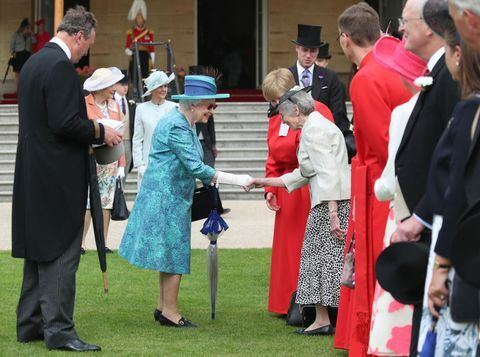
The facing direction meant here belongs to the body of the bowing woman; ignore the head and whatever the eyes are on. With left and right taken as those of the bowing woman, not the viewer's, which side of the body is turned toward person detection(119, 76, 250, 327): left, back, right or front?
front

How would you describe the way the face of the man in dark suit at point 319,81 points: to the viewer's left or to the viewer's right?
to the viewer's left

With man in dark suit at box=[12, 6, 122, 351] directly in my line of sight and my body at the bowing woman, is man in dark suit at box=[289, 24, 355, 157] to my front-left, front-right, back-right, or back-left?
back-right

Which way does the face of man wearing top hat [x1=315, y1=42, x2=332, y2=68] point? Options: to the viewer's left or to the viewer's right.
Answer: to the viewer's left

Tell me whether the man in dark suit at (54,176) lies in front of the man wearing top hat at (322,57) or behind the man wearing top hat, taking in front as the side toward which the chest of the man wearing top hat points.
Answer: in front

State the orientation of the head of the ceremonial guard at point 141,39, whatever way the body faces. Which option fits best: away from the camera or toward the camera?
toward the camera

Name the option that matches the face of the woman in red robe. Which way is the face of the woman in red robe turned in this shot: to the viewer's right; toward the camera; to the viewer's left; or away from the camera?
to the viewer's left

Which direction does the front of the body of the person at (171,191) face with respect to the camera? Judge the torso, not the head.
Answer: to the viewer's right

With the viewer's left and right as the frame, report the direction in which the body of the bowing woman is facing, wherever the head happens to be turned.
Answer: facing to the left of the viewer

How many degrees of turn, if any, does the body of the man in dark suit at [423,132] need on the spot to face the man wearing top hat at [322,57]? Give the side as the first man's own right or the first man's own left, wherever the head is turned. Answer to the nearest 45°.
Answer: approximately 90° to the first man's own right

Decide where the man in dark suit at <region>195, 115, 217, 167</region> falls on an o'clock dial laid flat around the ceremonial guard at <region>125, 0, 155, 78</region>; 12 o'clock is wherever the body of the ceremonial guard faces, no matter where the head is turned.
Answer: The man in dark suit is roughly at 12 o'clock from the ceremonial guard.

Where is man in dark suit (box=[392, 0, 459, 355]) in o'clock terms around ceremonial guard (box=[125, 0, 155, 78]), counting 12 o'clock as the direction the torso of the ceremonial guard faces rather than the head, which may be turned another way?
The man in dark suit is roughly at 12 o'clock from the ceremonial guard.

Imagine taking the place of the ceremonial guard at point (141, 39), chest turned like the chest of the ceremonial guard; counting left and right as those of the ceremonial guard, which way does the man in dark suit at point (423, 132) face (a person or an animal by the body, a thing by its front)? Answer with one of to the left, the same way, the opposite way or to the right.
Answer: to the right

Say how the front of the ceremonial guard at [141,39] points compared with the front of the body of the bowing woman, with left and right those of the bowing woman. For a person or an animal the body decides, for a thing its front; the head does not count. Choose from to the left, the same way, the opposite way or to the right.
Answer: to the left

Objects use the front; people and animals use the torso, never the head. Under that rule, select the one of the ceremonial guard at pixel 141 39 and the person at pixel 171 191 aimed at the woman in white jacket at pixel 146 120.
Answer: the ceremonial guard

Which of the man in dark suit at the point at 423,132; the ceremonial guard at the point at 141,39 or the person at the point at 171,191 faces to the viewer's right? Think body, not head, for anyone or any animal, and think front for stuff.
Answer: the person

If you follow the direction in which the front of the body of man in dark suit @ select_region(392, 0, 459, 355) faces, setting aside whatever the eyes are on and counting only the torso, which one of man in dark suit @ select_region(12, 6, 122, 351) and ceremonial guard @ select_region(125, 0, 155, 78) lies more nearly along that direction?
the man in dark suit
